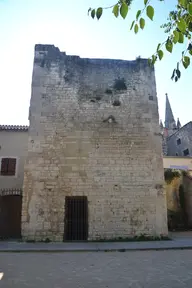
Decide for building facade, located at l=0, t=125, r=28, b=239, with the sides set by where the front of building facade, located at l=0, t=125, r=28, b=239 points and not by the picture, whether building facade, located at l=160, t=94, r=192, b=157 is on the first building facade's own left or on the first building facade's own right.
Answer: on the first building facade's own left

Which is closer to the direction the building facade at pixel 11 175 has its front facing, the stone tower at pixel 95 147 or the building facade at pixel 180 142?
the stone tower

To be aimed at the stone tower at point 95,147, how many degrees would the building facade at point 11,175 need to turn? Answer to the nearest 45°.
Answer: approximately 45° to its left

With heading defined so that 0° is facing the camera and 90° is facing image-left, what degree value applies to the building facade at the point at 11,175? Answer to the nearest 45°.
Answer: approximately 0°
